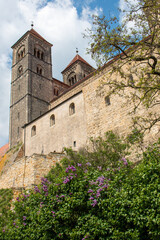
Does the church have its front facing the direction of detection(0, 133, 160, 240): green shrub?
no

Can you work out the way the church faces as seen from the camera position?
facing away from the viewer and to the left of the viewer
